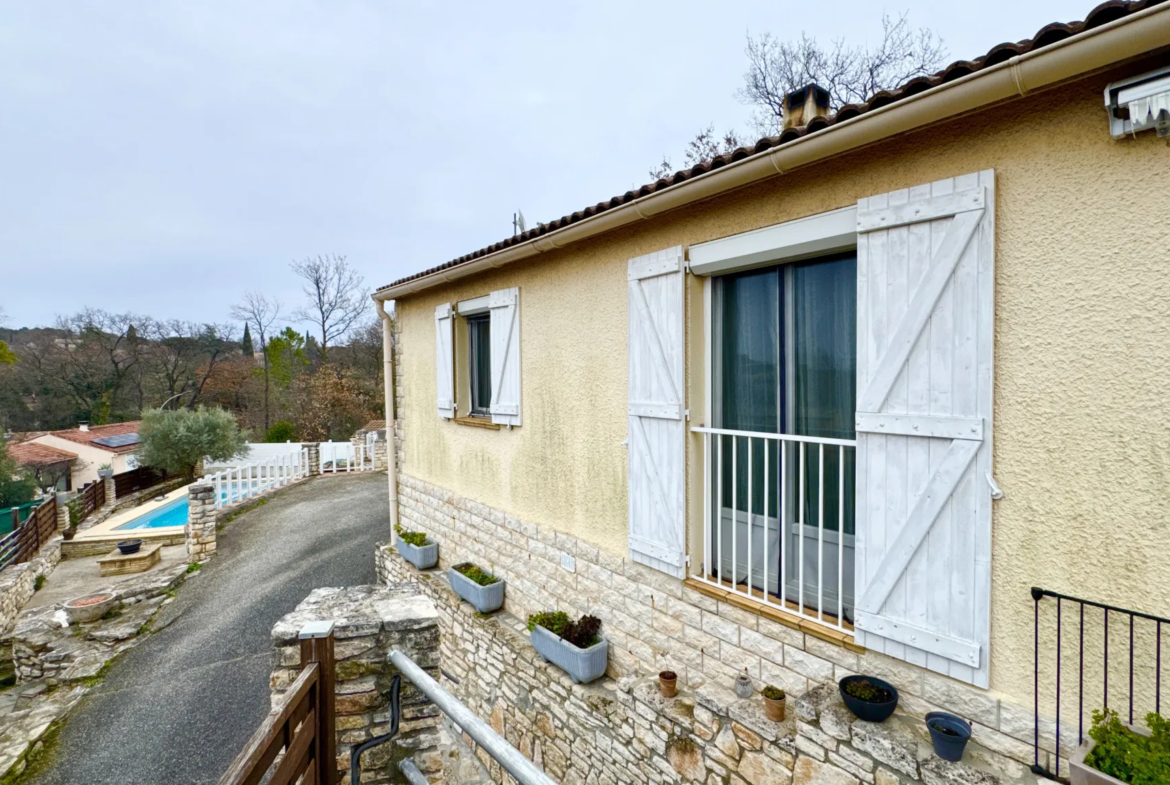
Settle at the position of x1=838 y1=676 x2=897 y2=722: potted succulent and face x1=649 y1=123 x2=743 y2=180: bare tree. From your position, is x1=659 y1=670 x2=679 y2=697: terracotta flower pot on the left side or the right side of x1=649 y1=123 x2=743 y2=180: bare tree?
left

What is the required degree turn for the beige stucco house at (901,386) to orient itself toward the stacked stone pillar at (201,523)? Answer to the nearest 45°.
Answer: approximately 45° to its right

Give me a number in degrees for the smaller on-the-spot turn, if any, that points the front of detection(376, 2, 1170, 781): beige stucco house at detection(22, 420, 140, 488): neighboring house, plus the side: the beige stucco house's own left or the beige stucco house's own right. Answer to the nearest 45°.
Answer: approximately 45° to the beige stucco house's own right

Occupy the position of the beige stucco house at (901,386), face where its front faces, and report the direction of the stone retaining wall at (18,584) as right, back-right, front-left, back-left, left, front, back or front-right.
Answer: front-right

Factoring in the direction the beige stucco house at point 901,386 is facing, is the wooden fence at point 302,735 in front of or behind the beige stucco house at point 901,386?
in front

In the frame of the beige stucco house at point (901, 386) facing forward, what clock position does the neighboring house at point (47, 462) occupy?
The neighboring house is roughly at 2 o'clock from the beige stucco house.

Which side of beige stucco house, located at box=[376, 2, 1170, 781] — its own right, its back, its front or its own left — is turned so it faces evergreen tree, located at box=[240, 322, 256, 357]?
right

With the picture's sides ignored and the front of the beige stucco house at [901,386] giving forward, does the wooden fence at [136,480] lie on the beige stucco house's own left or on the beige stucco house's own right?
on the beige stucco house's own right

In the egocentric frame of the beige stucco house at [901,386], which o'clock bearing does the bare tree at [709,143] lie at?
The bare tree is roughly at 4 o'clock from the beige stucco house.

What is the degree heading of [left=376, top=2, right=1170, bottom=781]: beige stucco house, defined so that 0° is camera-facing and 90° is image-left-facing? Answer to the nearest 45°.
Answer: approximately 45°
